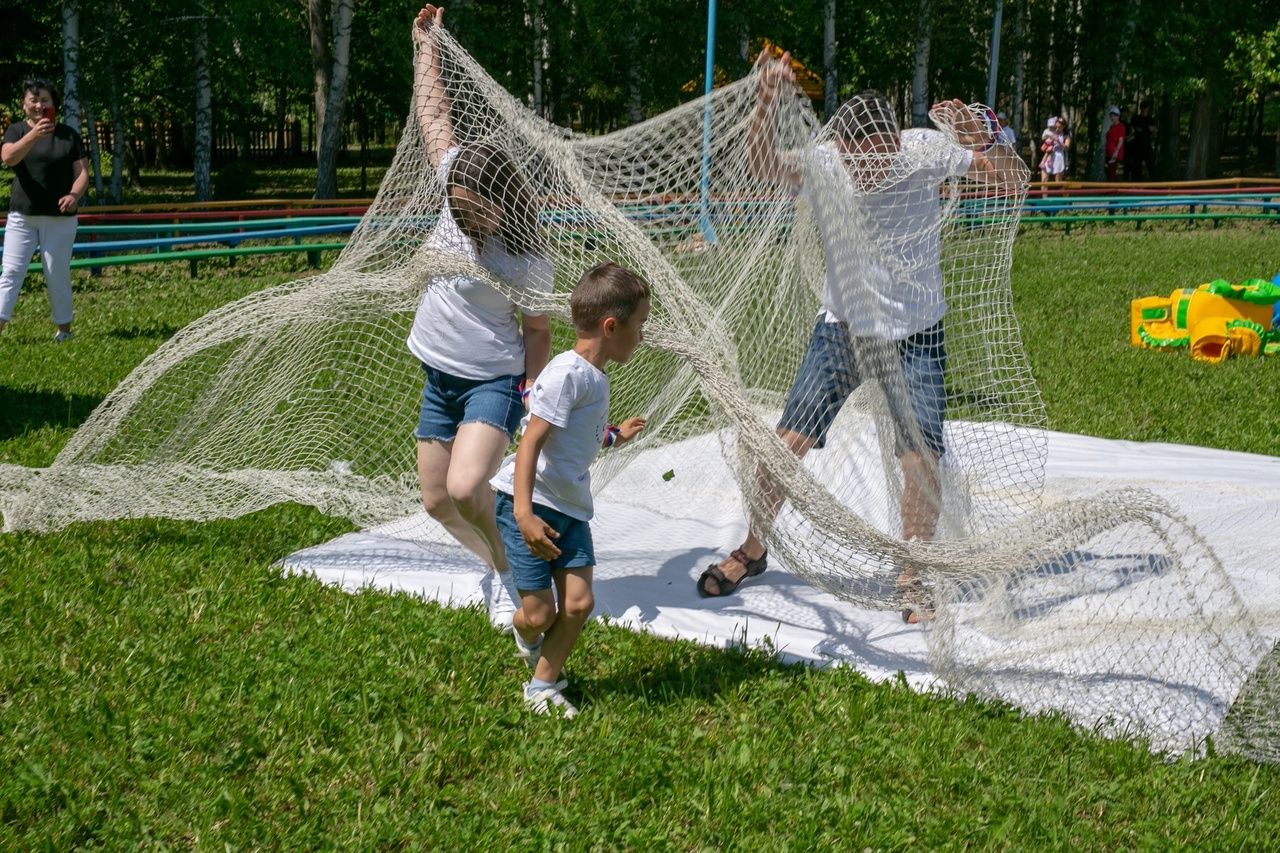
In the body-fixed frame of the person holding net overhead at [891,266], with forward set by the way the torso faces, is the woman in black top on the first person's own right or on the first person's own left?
on the first person's own right

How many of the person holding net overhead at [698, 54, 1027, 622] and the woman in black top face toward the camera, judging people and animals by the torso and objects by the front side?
2

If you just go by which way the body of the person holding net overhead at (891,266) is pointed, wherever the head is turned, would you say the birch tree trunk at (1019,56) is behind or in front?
behind

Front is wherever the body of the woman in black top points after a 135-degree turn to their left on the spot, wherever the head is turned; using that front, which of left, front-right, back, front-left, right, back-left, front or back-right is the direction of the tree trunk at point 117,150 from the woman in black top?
front-left

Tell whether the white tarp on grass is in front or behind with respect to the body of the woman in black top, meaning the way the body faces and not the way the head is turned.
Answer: in front

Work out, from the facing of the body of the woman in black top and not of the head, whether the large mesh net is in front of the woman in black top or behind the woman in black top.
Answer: in front

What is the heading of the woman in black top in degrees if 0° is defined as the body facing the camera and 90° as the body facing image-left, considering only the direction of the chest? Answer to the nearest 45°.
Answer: approximately 0°

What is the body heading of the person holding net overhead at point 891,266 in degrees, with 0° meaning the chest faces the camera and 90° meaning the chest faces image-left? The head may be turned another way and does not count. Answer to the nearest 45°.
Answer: approximately 0°

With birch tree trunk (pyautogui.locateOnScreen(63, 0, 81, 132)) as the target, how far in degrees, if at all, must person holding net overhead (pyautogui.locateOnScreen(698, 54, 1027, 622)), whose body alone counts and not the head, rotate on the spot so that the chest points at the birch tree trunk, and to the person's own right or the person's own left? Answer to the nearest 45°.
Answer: approximately 135° to the person's own right
